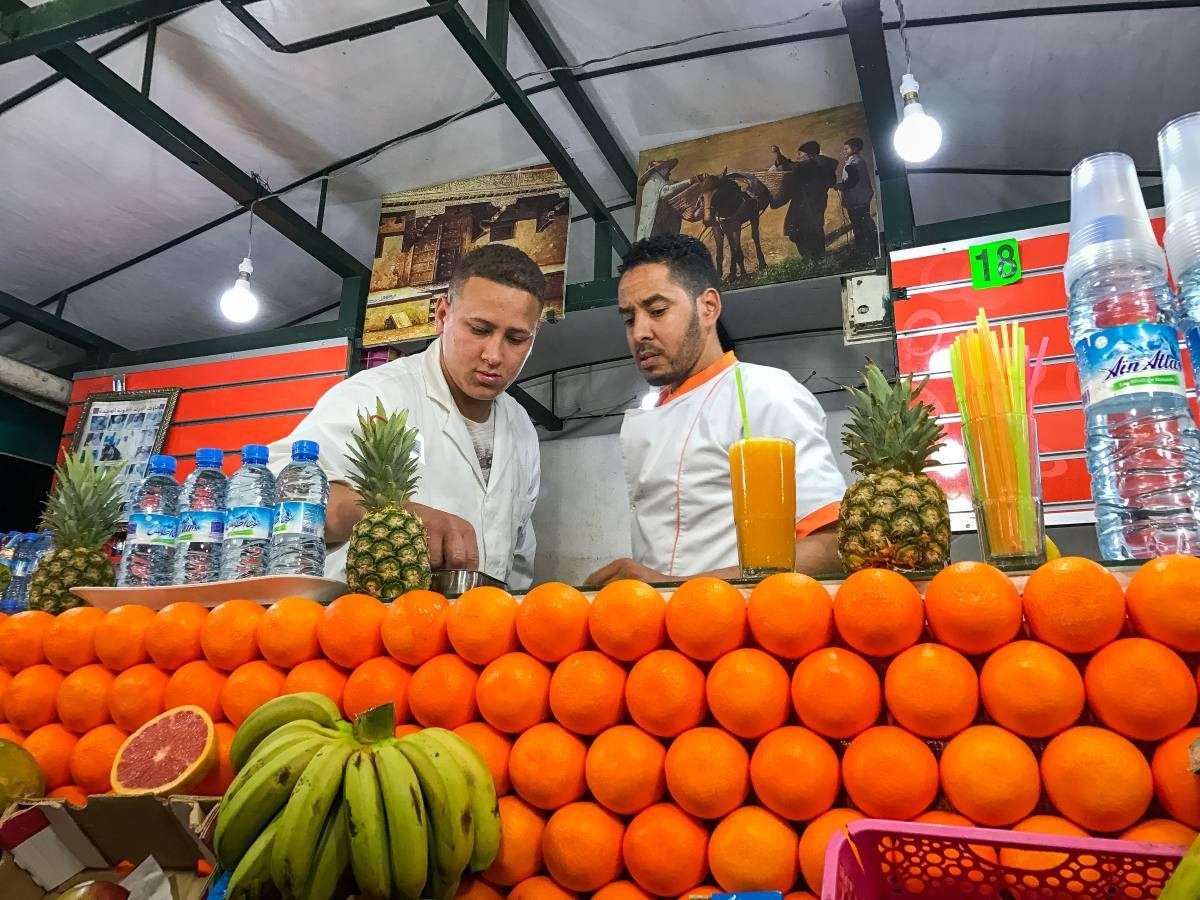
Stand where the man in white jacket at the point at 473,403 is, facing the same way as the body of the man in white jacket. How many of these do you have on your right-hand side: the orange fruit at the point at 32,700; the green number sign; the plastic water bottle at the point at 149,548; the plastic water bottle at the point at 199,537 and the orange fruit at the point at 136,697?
4

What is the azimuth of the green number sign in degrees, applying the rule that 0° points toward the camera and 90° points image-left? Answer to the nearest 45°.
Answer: approximately 0°

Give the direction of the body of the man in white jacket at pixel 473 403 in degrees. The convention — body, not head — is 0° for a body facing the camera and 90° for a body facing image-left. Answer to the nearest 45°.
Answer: approximately 315°

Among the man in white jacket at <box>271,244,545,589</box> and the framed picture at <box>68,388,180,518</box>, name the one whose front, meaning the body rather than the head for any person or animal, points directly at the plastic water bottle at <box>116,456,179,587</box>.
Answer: the framed picture

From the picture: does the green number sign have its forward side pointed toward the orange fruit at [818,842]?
yes

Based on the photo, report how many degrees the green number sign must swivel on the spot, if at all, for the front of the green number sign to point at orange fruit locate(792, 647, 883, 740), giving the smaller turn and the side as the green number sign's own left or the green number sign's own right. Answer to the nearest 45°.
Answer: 0° — it already faces it

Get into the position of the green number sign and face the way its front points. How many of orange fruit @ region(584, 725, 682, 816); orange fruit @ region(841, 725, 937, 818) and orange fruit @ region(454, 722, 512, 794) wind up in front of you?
3

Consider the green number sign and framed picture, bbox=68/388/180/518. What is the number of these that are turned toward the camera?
2
